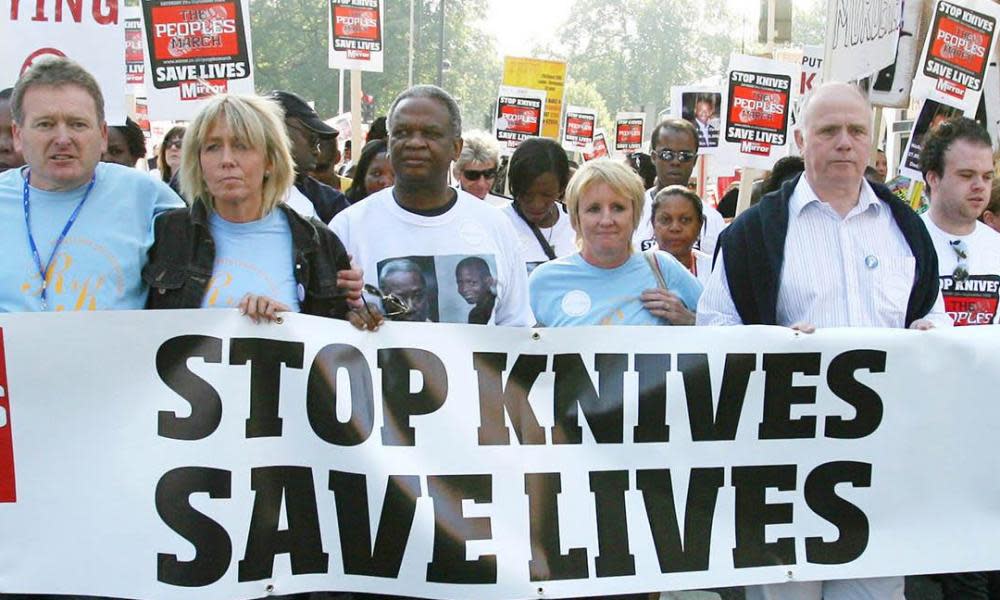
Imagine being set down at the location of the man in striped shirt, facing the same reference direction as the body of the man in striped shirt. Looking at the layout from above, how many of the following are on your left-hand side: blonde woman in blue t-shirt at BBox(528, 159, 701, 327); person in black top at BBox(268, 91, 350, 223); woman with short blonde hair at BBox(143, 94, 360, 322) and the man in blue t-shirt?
0

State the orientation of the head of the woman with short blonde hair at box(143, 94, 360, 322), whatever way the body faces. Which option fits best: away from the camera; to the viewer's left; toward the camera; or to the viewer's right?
toward the camera

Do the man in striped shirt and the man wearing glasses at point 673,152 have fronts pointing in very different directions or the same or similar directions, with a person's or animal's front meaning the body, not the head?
same or similar directions

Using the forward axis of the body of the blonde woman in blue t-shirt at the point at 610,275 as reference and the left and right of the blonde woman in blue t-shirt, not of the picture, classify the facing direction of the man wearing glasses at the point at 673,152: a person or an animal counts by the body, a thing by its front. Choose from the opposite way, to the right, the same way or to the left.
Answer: the same way

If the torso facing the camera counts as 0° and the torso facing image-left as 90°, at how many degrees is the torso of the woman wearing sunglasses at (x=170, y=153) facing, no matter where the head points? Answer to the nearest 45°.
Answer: approximately 0°

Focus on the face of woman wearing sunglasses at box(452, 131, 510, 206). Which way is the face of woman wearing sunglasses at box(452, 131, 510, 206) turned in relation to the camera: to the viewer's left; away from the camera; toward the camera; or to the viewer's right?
toward the camera

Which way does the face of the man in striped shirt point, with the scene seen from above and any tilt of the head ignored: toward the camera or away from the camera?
toward the camera

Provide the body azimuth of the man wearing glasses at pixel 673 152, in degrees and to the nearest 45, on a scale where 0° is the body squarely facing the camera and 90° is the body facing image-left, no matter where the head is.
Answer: approximately 0°

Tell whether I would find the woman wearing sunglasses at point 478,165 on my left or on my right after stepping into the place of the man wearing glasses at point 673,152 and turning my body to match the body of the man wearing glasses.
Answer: on my right

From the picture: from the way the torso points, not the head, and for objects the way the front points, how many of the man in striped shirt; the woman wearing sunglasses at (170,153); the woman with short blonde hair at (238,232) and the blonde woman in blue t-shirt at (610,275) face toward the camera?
4

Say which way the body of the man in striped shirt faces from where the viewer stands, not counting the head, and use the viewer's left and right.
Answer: facing the viewer

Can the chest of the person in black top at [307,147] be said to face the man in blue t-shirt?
no

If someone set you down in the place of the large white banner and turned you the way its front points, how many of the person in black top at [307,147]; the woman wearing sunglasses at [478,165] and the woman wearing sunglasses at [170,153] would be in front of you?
0

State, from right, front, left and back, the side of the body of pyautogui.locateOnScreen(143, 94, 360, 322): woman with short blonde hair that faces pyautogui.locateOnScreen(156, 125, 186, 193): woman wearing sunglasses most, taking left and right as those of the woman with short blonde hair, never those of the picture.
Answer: back

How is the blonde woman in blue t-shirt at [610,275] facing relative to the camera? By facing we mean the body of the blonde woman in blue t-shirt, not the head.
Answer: toward the camera
